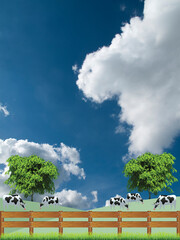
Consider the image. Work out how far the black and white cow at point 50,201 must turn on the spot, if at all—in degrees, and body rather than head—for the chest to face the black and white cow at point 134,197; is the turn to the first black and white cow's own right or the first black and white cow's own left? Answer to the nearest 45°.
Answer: approximately 180°

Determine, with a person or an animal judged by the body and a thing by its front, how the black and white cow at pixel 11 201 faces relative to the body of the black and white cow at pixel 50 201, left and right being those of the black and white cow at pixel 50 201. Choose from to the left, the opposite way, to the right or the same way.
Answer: the opposite way

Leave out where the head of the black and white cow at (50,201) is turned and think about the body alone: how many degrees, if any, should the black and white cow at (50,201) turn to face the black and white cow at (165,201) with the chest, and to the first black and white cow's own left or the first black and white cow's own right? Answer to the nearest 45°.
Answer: approximately 135° to the first black and white cow's own left

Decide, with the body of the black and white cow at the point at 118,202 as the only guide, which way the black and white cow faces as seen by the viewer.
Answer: to the viewer's right

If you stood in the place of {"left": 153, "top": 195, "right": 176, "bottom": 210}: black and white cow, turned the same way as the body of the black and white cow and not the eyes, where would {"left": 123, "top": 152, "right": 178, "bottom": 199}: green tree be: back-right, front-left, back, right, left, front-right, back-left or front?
right

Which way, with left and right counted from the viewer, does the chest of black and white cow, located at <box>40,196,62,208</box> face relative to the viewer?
facing to the left of the viewer

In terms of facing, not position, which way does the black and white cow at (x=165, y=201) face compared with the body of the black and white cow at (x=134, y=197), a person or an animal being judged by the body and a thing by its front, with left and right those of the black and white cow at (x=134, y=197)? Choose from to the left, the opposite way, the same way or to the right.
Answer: the opposite way

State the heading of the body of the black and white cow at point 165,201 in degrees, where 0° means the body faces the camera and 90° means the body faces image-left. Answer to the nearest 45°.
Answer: approximately 90°

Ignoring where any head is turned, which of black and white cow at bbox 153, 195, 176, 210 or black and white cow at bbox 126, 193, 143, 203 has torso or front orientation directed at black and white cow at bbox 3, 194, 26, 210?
black and white cow at bbox 153, 195, 176, 210

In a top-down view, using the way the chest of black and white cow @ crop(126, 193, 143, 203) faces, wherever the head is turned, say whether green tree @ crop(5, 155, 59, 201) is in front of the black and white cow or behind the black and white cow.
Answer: behind
